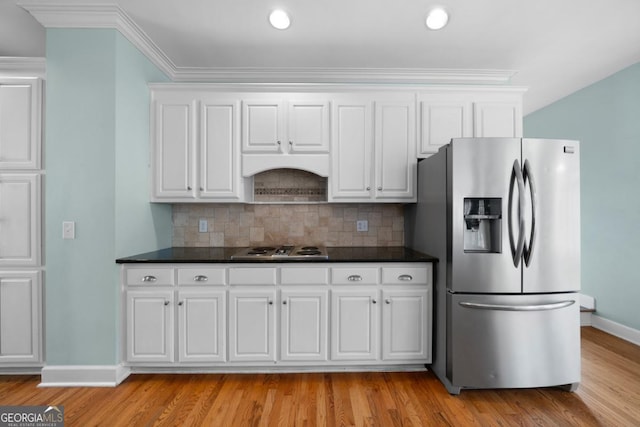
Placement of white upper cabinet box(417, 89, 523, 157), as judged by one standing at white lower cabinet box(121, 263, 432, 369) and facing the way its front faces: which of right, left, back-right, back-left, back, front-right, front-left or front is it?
left

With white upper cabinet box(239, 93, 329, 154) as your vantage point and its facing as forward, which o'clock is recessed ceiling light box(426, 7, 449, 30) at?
The recessed ceiling light is roughly at 10 o'clock from the white upper cabinet.

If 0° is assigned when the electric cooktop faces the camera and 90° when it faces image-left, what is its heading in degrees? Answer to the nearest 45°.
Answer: approximately 0°

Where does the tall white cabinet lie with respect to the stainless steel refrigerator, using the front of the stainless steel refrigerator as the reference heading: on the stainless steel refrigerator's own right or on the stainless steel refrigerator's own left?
on the stainless steel refrigerator's own right

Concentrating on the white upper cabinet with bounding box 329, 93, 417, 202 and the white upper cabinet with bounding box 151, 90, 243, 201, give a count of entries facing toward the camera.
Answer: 2

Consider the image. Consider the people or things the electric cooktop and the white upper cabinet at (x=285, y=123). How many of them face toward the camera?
2

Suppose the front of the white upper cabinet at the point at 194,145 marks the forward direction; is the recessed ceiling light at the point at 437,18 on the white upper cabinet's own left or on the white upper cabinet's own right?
on the white upper cabinet's own left

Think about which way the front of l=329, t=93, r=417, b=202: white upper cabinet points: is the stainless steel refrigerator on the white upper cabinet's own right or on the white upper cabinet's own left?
on the white upper cabinet's own left

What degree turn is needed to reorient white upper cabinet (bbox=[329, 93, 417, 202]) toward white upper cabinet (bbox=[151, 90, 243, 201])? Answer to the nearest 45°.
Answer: approximately 90° to its right

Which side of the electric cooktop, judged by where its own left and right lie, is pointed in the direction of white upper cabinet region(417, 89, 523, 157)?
left
